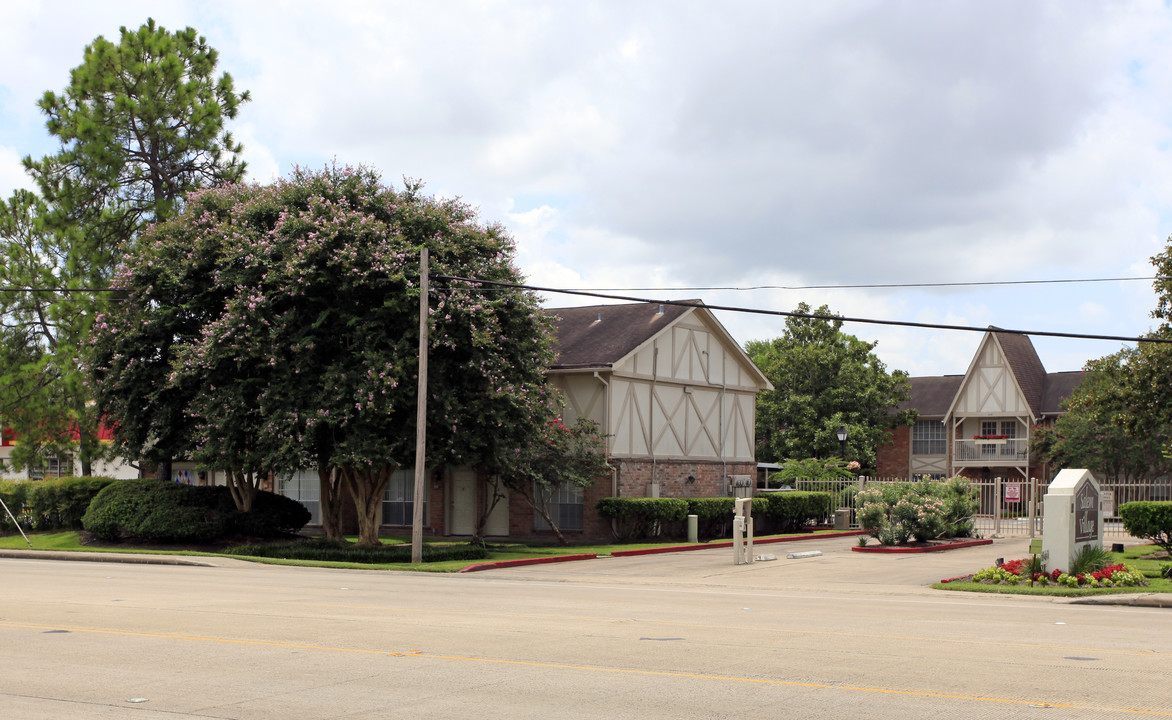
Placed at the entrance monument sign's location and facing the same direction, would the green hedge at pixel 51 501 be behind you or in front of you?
behind

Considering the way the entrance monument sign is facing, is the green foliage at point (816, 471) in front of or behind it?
behind

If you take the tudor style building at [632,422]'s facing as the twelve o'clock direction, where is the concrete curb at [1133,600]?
The concrete curb is roughly at 10 o'clock from the tudor style building.

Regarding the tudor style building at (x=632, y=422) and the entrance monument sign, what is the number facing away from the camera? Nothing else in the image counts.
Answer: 0

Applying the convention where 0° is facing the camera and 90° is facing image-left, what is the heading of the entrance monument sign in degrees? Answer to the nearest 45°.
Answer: approximately 315°
